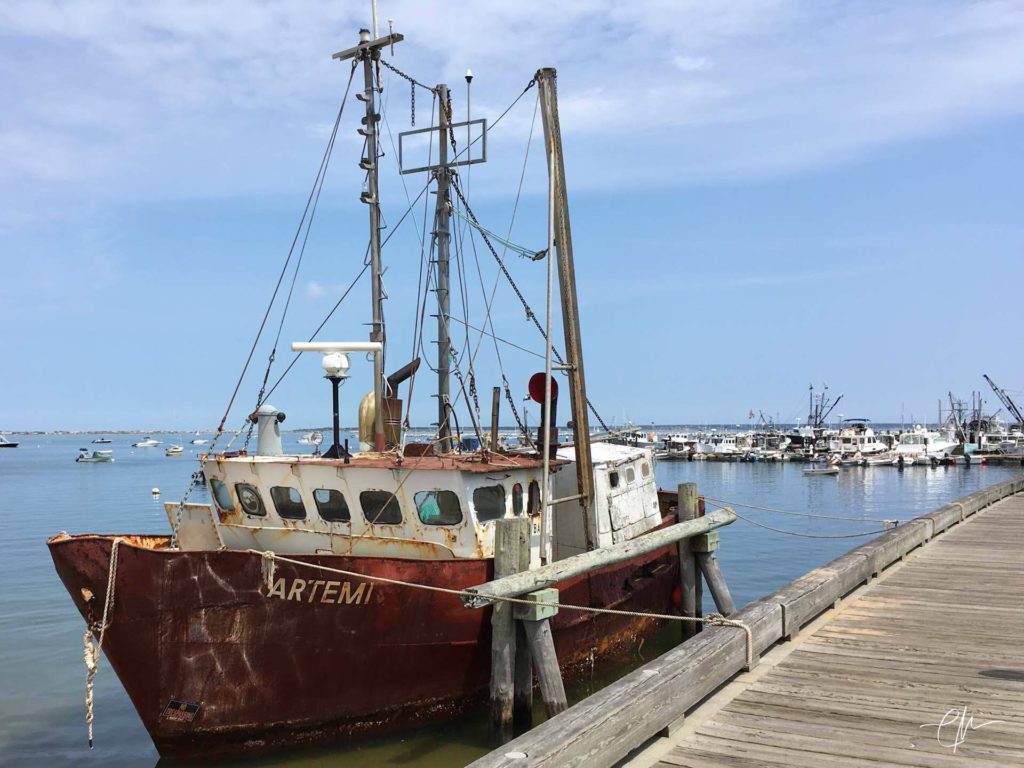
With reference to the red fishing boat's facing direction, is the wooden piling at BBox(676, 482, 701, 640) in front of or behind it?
behind

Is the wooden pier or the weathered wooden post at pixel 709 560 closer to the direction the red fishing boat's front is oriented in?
the wooden pier

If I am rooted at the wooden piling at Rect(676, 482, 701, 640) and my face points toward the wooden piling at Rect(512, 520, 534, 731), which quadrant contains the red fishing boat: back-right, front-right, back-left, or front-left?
front-right

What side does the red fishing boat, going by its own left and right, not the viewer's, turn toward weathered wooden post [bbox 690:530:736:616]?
back

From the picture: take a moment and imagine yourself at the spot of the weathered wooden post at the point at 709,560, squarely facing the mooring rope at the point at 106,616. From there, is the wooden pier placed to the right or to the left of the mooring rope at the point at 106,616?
left

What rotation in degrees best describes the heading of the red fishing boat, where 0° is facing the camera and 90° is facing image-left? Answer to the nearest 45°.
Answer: approximately 45°

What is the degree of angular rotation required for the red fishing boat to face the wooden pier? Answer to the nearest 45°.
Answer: approximately 90° to its left
